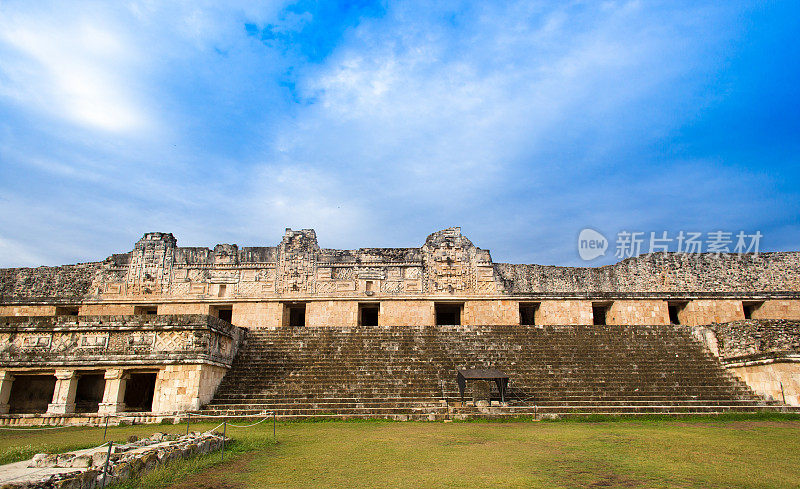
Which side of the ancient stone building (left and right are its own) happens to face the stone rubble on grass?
front

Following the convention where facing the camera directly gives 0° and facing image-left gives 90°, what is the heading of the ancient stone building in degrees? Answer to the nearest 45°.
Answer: approximately 0°
